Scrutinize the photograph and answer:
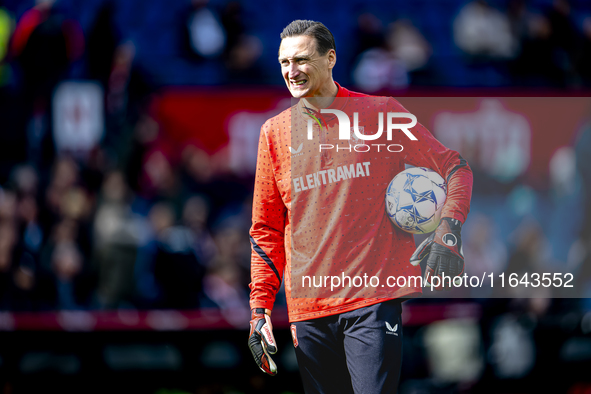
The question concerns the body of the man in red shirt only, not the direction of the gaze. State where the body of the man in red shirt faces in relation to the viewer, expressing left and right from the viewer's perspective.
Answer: facing the viewer and to the left of the viewer
